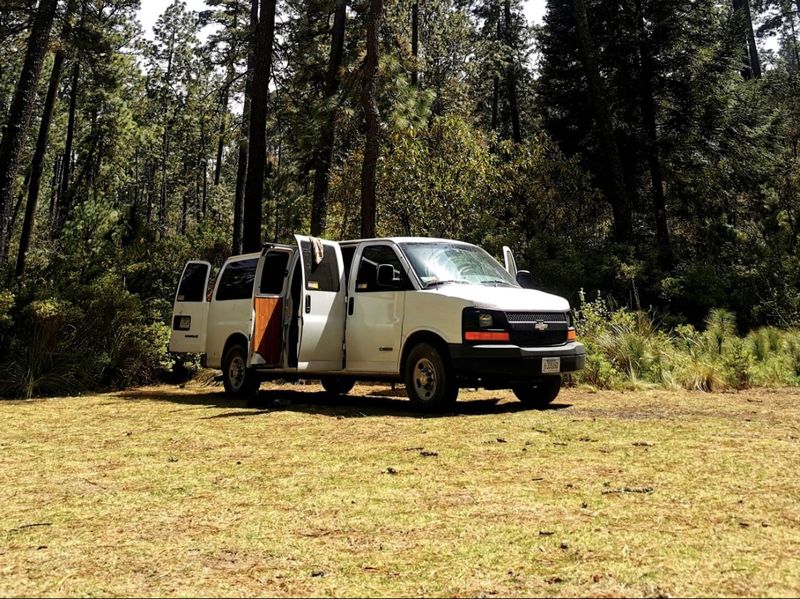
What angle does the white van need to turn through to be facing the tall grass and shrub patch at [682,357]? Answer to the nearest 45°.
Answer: approximately 90° to its left

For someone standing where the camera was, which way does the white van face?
facing the viewer and to the right of the viewer
